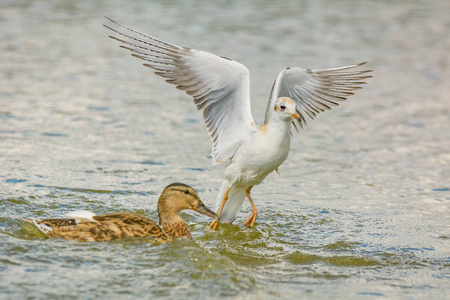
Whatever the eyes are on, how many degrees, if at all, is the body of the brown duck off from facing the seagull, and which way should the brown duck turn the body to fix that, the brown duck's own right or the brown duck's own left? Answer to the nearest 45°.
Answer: approximately 45° to the brown duck's own left

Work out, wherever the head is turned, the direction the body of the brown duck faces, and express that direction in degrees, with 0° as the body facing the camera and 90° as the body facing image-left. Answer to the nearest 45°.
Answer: approximately 270°

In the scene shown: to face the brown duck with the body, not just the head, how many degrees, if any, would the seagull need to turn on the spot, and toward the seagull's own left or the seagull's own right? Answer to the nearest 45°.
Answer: approximately 90° to the seagull's own right
